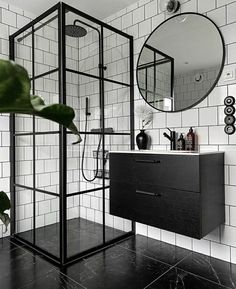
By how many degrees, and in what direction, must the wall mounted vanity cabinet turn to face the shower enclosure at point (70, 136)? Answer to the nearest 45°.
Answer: approximately 45° to its right

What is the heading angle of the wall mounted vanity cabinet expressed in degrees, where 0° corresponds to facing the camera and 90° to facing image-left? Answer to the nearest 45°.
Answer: approximately 45°
